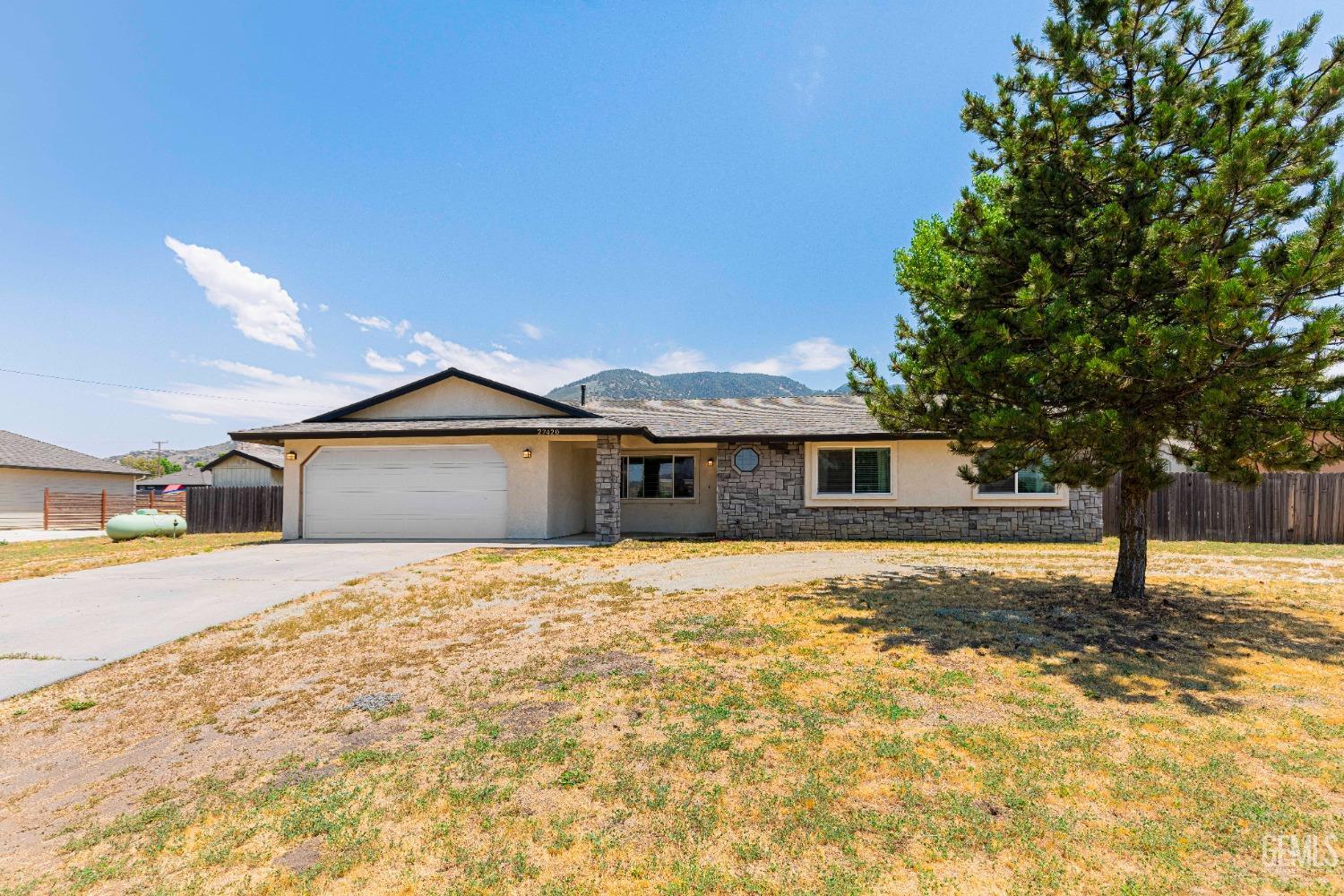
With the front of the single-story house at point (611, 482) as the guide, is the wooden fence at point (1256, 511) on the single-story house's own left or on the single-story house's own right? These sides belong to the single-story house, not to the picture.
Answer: on the single-story house's own left

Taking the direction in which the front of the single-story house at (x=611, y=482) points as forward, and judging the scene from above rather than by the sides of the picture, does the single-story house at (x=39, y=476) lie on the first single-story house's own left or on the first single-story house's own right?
on the first single-story house's own right

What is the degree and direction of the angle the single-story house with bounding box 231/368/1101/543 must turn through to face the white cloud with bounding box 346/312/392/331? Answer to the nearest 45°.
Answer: approximately 135° to its right

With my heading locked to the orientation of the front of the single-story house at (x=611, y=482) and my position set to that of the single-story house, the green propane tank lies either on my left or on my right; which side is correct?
on my right

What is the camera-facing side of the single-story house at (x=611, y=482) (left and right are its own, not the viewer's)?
front

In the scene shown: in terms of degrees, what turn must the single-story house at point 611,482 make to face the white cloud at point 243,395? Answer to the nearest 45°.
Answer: approximately 135° to its right
